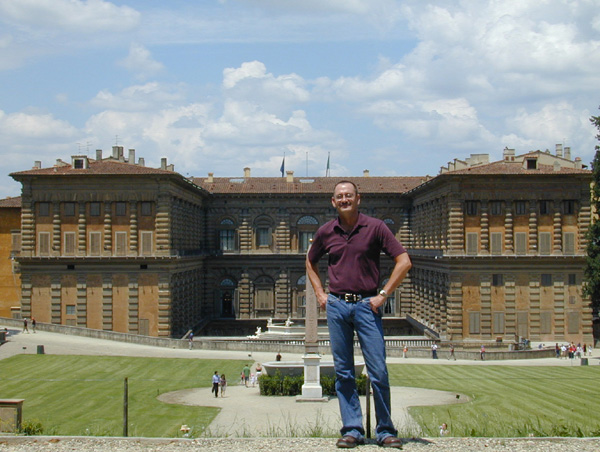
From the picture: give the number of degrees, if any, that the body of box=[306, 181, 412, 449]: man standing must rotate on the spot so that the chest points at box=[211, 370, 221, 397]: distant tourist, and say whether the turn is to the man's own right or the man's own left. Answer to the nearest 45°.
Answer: approximately 180°

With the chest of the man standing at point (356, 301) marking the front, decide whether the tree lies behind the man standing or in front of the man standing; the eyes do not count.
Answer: behind

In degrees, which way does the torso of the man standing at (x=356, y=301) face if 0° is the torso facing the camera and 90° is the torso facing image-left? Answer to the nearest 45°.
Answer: approximately 0°

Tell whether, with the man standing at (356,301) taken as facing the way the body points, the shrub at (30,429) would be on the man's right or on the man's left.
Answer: on the man's right
